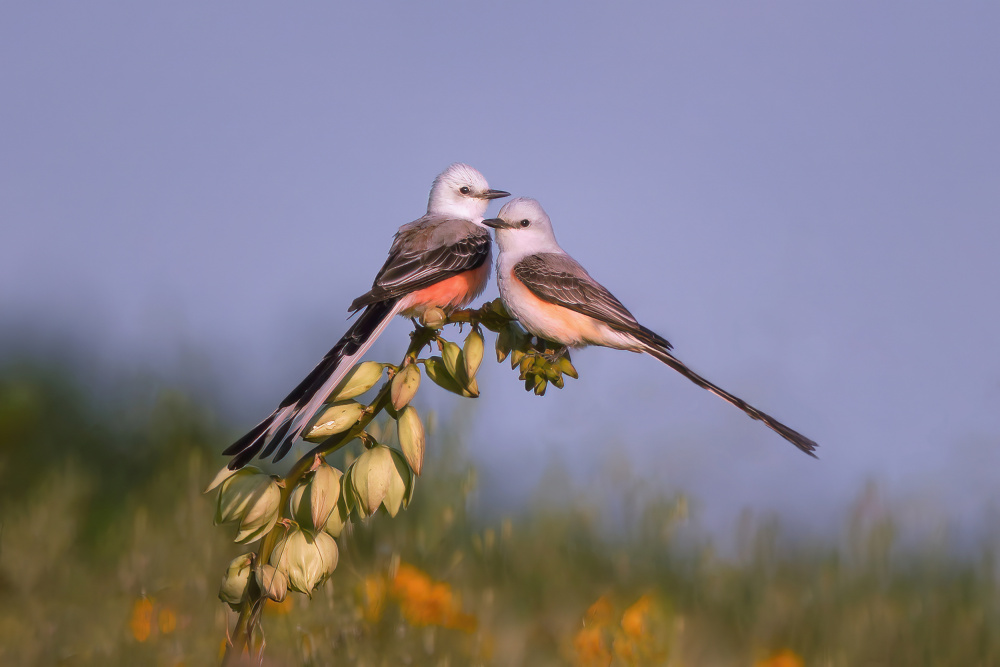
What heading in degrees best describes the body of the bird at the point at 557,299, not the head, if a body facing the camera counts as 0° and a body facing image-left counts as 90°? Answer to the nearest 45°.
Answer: approximately 90°

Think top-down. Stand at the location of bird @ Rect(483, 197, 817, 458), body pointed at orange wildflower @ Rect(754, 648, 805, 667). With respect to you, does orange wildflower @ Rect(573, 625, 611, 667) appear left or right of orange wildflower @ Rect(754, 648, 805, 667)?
right

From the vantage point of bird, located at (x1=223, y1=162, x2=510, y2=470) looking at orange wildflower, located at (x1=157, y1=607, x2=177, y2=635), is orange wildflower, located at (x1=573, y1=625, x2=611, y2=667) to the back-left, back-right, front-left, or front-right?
front-left

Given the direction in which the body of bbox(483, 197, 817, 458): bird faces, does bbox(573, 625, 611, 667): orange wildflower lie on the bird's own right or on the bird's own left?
on the bird's own left

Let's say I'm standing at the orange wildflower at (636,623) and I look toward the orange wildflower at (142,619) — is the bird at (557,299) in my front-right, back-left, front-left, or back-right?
front-right

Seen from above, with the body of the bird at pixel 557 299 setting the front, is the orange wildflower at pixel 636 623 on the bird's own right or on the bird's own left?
on the bird's own left
